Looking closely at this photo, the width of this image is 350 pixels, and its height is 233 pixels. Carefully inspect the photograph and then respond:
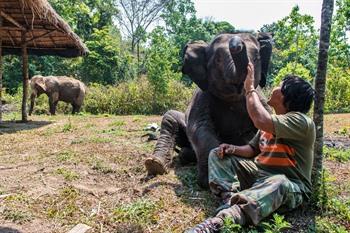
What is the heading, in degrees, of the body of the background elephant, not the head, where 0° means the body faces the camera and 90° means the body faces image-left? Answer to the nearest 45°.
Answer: approximately 90°

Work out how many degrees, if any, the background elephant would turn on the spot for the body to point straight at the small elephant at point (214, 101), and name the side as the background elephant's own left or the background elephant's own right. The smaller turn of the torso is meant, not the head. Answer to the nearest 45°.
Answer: approximately 90° to the background elephant's own left

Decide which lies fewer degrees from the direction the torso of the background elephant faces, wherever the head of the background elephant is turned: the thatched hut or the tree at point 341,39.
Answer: the thatched hut

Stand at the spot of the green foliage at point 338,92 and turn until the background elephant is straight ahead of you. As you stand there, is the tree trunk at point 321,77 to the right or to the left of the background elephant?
left

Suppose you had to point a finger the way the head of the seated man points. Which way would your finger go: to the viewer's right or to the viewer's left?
to the viewer's left

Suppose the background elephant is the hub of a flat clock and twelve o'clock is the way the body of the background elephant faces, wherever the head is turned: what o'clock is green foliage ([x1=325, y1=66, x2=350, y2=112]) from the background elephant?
The green foliage is roughly at 6 o'clock from the background elephant.

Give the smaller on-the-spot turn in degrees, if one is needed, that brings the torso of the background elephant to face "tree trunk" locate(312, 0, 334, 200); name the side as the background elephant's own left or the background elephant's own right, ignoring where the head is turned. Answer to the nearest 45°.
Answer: approximately 90° to the background elephant's own left

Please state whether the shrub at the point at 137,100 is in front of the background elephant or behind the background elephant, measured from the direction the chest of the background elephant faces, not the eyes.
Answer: behind

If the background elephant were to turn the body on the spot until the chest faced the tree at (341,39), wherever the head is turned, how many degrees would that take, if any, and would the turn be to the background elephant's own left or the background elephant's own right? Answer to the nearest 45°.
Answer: approximately 180°

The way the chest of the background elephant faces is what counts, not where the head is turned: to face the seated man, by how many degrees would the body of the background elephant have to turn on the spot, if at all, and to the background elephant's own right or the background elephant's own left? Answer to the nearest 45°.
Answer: approximately 90° to the background elephant's own left
